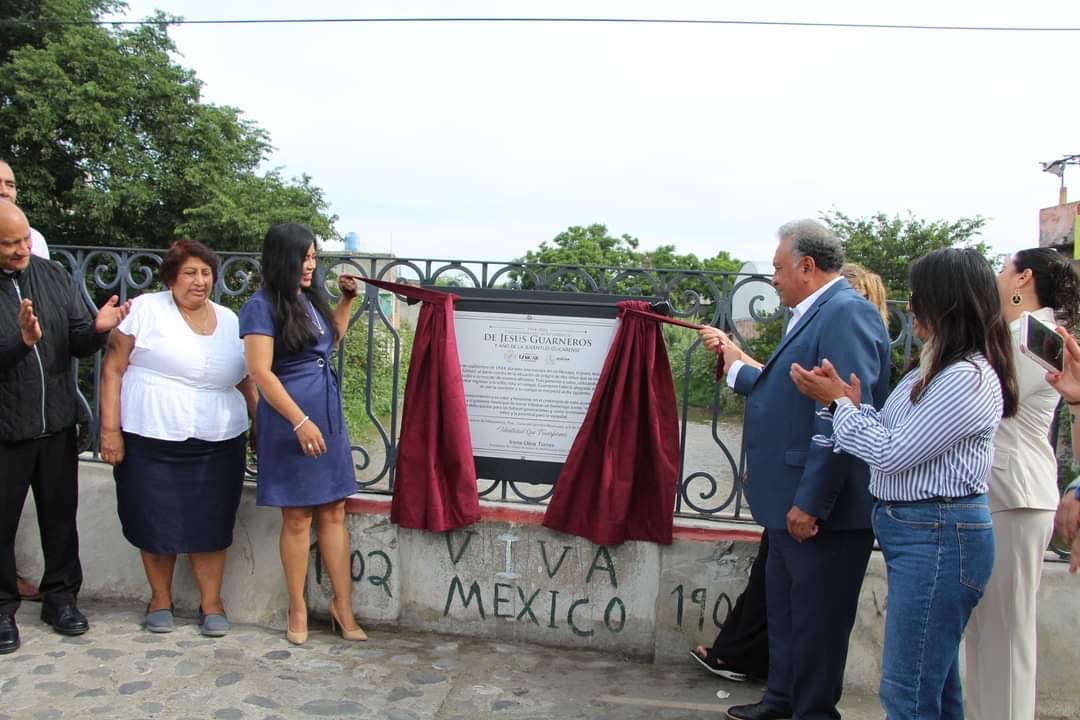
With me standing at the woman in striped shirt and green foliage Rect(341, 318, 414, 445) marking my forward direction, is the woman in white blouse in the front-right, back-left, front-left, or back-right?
front-left

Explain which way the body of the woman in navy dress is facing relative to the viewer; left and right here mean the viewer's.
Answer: facing the viewer and to the right of the viewer

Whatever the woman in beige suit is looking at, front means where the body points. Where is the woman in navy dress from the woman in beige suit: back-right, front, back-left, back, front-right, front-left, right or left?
front

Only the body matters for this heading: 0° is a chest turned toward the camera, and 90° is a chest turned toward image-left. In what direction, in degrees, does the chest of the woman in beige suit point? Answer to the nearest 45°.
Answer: approximately 90°

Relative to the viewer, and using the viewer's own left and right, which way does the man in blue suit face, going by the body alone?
facing to the left of the viewer

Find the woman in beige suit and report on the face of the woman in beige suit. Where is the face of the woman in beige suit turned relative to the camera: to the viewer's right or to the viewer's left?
to the viewer's left

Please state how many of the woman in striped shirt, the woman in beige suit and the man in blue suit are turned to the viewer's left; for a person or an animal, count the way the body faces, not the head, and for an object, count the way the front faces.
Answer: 3

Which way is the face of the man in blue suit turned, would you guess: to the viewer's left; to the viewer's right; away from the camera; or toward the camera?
to the viewer's left

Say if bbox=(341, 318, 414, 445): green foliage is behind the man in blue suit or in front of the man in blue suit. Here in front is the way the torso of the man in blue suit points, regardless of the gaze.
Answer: in front

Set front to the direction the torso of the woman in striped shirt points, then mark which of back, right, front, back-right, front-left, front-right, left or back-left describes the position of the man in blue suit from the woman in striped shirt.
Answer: front-right

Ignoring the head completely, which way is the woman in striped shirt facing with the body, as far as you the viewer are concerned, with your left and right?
facing to the left of the viewer
